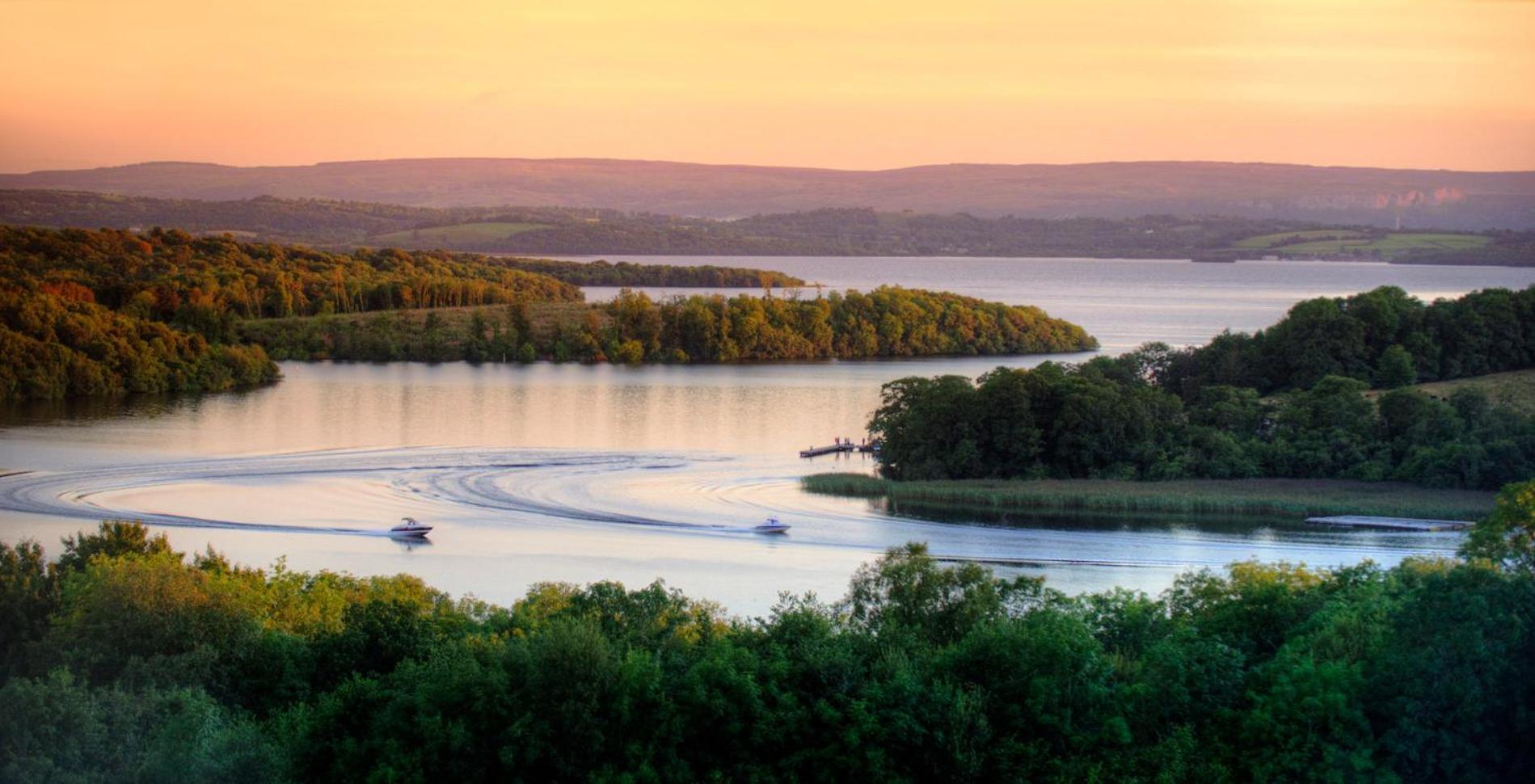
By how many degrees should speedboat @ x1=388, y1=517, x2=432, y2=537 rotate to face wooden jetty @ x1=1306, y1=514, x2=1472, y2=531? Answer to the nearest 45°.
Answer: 0° — it already faces it

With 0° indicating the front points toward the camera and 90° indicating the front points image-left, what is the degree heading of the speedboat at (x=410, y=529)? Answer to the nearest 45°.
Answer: approximately 270°

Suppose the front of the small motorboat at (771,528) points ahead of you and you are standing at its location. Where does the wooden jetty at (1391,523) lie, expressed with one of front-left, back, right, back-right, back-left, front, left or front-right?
front

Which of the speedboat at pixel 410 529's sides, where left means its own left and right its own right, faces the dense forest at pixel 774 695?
right

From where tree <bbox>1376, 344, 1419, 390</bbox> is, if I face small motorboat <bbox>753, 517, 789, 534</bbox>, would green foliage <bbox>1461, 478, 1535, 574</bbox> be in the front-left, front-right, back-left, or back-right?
front-left

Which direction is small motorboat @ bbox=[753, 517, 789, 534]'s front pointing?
to the viewer's right

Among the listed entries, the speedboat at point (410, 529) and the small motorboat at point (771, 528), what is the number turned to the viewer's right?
2

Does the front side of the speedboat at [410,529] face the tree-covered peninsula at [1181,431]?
yes

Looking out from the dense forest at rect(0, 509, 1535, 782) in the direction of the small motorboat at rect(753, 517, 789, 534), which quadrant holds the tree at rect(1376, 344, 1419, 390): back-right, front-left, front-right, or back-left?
front-right

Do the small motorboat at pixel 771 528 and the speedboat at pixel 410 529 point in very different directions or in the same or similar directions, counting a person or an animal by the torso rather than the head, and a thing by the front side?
same or similar directions

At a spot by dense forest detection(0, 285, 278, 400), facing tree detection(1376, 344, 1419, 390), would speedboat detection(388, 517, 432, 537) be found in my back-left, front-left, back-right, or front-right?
front-right

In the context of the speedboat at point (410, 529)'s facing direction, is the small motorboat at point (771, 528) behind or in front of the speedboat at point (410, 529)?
in front

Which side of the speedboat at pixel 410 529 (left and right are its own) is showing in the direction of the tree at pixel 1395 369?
front

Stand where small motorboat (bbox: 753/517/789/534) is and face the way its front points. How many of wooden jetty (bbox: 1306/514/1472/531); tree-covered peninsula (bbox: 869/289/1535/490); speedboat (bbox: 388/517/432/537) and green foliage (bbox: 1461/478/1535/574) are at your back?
1

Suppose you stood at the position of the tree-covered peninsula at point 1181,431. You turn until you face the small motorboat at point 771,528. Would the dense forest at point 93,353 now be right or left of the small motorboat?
right

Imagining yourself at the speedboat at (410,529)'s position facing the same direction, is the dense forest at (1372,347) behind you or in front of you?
in front

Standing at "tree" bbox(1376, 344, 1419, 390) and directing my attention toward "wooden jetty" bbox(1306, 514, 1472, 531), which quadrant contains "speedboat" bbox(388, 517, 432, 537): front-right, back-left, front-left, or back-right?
front-right

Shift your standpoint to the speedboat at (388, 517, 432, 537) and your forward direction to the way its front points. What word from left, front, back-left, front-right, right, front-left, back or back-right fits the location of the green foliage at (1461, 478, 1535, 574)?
front-right

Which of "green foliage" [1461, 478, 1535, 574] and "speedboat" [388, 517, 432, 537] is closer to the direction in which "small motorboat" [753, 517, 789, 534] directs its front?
the green foliage
